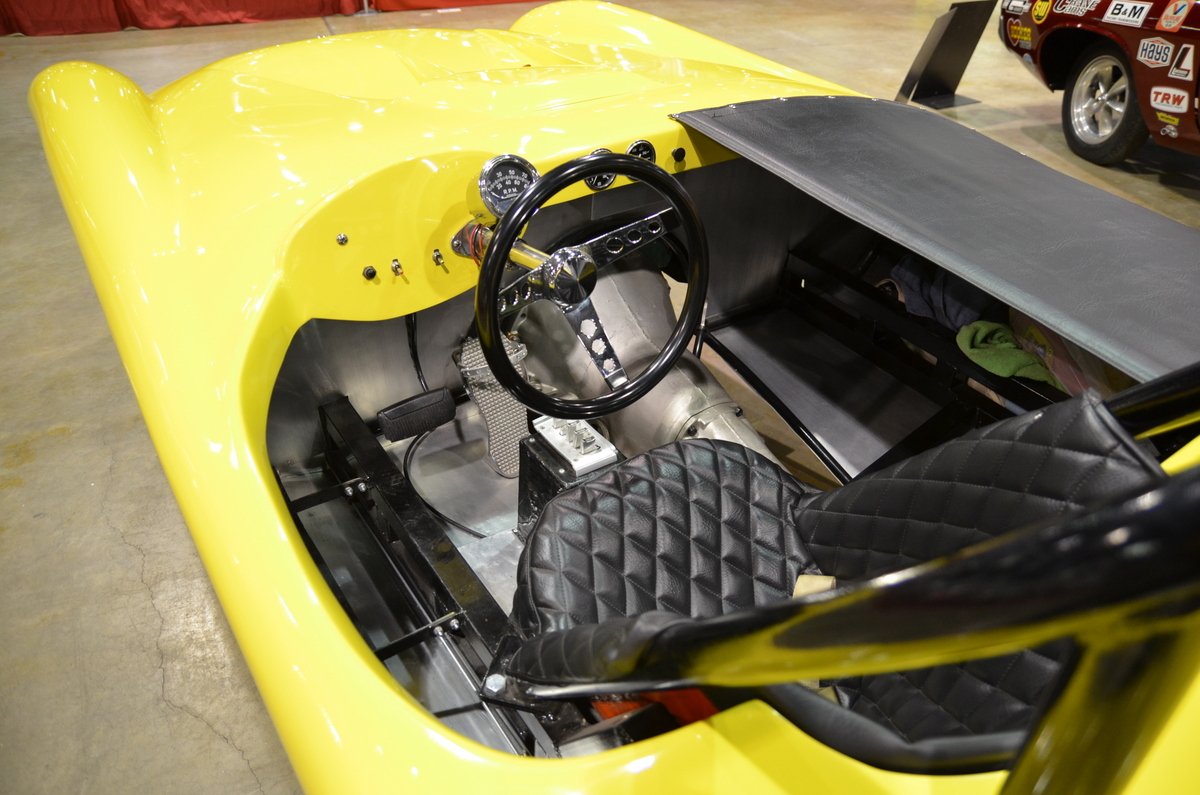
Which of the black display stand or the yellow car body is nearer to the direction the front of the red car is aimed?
the black display stand

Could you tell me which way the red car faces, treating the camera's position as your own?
facing away from the viewer and to the left of the viewer

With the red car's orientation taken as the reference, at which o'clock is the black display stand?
The black display stand is roughly at 12 o'clock from the red car.

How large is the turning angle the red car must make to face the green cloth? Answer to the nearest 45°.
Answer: approximately 135° to its left

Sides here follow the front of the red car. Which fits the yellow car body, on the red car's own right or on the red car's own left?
on the red car's own left
